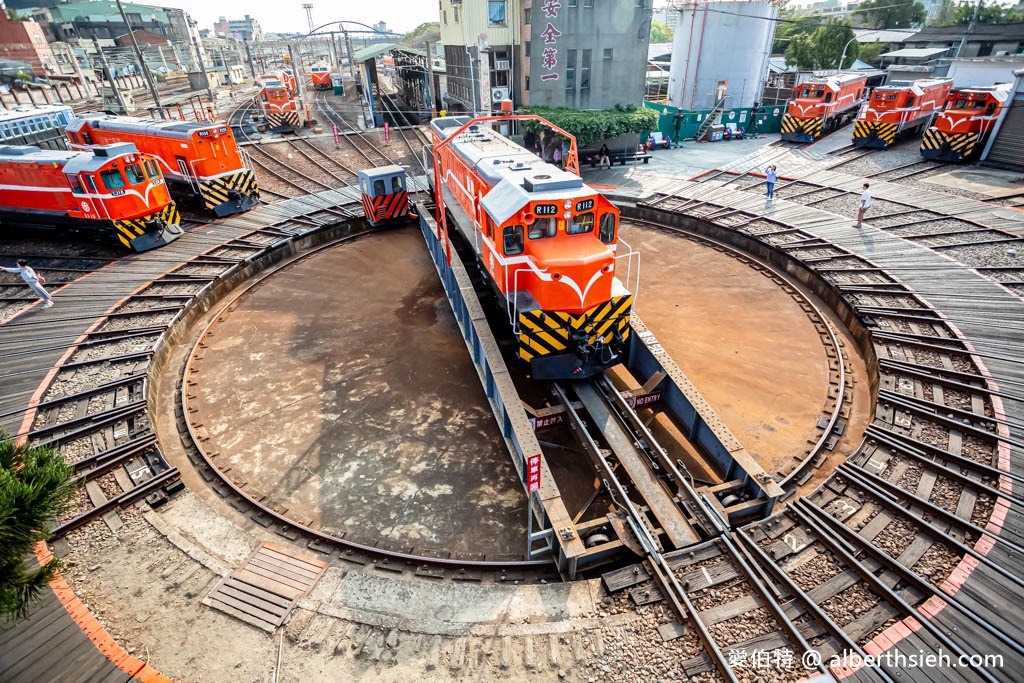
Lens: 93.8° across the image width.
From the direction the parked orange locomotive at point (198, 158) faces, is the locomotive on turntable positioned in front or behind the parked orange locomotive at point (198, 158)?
in front

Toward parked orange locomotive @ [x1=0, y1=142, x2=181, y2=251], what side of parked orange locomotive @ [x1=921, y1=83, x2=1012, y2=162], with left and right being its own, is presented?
front

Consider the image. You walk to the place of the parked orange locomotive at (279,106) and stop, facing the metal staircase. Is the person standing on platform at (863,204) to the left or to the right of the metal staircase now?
right

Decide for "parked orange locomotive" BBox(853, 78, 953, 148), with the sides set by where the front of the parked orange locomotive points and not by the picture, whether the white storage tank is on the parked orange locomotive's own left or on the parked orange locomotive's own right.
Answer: on the parked orange locomotive's own right

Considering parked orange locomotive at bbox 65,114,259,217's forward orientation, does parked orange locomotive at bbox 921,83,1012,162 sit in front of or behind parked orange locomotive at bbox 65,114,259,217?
in front

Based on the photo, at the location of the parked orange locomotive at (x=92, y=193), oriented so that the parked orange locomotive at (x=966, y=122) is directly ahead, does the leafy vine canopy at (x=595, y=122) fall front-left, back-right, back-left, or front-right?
front-left

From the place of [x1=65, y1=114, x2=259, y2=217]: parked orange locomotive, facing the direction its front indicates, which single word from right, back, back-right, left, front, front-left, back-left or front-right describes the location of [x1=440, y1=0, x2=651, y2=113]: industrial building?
front-left

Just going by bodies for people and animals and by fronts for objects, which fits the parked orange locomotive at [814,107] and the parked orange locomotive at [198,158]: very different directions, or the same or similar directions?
very different directions

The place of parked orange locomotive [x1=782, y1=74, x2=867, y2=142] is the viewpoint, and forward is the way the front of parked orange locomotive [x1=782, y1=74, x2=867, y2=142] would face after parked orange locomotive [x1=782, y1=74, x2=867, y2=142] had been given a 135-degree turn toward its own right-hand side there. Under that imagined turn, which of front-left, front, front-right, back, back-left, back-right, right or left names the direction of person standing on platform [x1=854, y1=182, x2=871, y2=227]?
back

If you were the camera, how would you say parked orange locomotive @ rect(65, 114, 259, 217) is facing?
facing the viewer and to the right of the viewer

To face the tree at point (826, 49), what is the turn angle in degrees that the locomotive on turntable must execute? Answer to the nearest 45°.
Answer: approximately 90° to its left

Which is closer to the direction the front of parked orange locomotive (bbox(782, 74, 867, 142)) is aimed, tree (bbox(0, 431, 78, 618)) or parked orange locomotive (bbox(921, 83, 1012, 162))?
the tree

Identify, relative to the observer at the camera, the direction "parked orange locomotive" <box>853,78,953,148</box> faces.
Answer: facing the viewer and to the left of the viewer

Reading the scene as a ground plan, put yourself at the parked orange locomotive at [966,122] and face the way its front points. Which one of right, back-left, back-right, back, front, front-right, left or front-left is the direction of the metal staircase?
front-right
